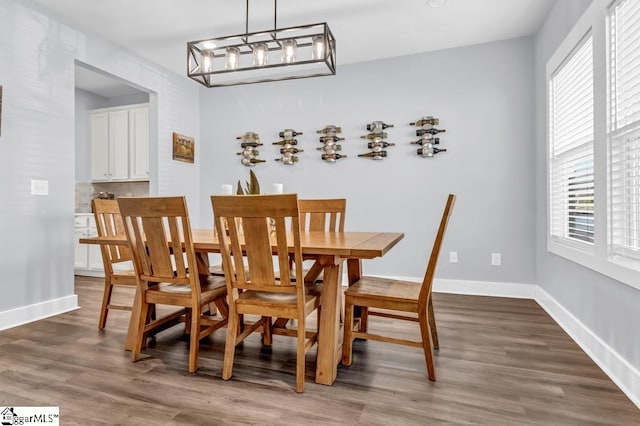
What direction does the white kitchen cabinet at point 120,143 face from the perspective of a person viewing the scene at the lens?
facing the viewer and to the left of the viewer

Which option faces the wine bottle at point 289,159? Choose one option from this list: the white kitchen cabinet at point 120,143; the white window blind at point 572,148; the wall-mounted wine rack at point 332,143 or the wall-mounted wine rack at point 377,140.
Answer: the white window blind

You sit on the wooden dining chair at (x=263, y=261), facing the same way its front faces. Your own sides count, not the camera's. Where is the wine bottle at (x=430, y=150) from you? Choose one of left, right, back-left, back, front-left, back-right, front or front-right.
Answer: front

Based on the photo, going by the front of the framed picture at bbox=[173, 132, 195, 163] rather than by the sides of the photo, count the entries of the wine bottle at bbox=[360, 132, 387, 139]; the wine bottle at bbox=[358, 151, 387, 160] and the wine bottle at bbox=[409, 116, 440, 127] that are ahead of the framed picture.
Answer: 3

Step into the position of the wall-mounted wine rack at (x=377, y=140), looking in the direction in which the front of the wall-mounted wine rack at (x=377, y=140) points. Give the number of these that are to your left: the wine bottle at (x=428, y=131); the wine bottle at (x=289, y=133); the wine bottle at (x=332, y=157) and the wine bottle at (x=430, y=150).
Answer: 2

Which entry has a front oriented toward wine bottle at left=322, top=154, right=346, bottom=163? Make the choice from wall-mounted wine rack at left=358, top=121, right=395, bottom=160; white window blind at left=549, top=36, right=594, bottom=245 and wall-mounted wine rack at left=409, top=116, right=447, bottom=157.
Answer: the white window blind

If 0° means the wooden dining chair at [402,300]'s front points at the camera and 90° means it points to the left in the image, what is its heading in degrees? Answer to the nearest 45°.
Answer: approximately 90°

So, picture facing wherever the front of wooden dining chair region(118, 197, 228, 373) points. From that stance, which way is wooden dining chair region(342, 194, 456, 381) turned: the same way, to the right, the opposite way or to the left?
to the left

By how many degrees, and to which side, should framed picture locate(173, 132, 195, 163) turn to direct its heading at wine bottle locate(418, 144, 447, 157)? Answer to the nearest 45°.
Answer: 0° — it already faces it

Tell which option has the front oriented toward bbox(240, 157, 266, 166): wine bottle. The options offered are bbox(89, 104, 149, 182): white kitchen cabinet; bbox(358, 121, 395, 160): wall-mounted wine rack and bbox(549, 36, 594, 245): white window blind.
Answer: the white window blind

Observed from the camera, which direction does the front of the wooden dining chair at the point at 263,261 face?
facing away from the viewer and to the right of the viewer

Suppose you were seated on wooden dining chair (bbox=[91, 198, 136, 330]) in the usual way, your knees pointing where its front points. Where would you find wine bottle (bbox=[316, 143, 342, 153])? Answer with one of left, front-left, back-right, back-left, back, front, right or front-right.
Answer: front-left

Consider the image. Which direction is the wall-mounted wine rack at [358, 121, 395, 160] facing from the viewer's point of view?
toward the camera

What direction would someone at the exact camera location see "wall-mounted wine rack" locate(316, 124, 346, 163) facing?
facing the viewer

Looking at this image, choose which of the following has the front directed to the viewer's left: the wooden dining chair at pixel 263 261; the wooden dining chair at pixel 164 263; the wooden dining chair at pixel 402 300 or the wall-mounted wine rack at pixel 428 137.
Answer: the wooden dining chair at pixel 402 300

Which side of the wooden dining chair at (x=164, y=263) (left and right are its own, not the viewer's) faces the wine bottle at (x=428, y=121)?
front

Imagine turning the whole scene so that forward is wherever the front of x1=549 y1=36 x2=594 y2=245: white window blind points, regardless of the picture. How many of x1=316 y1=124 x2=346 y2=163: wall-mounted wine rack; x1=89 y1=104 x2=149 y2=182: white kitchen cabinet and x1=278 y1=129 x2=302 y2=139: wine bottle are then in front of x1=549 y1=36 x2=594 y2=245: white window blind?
3

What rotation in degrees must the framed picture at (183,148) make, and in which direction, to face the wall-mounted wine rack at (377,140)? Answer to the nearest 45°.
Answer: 0° — it already faces it

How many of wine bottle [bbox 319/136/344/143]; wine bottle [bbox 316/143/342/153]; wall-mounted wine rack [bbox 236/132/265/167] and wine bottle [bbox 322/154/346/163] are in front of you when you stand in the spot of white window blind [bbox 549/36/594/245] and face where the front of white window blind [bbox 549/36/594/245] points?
4

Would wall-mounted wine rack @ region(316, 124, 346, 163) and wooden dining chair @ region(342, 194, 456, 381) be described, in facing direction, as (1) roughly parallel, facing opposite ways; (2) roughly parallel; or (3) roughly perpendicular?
roughly perpendicular

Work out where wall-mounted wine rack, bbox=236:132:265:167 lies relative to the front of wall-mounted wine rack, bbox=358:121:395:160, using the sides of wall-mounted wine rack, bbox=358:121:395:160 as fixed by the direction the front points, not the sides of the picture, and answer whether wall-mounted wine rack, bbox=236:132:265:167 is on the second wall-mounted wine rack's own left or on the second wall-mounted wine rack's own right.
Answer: on the second wall-mounted wine rack's own right

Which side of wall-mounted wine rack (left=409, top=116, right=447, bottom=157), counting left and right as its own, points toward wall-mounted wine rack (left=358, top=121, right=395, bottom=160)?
right
